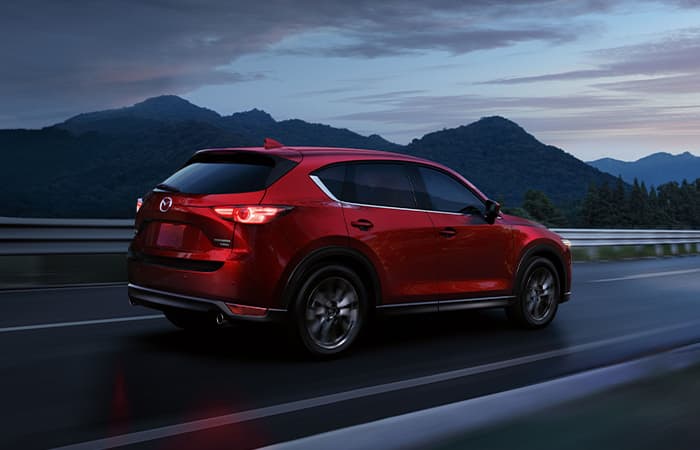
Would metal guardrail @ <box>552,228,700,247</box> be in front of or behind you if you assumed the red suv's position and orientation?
in front

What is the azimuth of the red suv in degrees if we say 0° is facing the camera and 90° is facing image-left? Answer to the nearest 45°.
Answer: approximately 225°

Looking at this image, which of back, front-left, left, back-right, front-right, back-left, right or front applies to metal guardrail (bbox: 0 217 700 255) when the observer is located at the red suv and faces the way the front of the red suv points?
left
